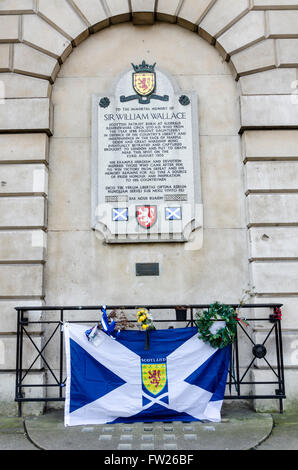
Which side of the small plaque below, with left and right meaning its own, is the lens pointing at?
front

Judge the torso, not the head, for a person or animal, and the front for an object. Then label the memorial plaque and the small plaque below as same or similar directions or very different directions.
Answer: same or similar directions

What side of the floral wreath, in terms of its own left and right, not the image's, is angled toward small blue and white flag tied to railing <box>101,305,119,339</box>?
right

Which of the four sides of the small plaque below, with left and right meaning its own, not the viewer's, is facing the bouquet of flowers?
front

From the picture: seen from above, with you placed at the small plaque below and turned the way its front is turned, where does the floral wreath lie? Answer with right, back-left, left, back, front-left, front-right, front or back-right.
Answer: front-left

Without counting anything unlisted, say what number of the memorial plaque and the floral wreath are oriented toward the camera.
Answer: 2

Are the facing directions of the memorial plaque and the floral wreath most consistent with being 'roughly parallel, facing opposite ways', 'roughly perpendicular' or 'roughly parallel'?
roughly parallel

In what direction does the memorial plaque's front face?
toward the camera

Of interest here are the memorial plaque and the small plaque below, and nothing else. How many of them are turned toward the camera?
2

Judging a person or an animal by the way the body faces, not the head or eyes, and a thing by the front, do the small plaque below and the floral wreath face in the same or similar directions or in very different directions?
same or similar directions
